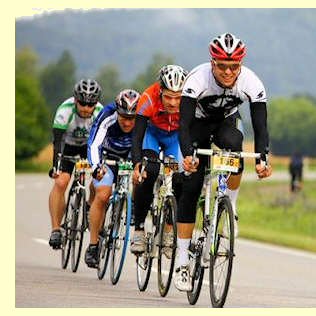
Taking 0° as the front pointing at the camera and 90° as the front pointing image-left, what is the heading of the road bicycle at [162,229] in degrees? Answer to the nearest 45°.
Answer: approximately 0°

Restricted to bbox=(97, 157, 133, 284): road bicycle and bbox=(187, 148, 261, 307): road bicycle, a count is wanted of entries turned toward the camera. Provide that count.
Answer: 2

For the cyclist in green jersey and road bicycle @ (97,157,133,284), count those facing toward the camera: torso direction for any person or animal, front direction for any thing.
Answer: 2
